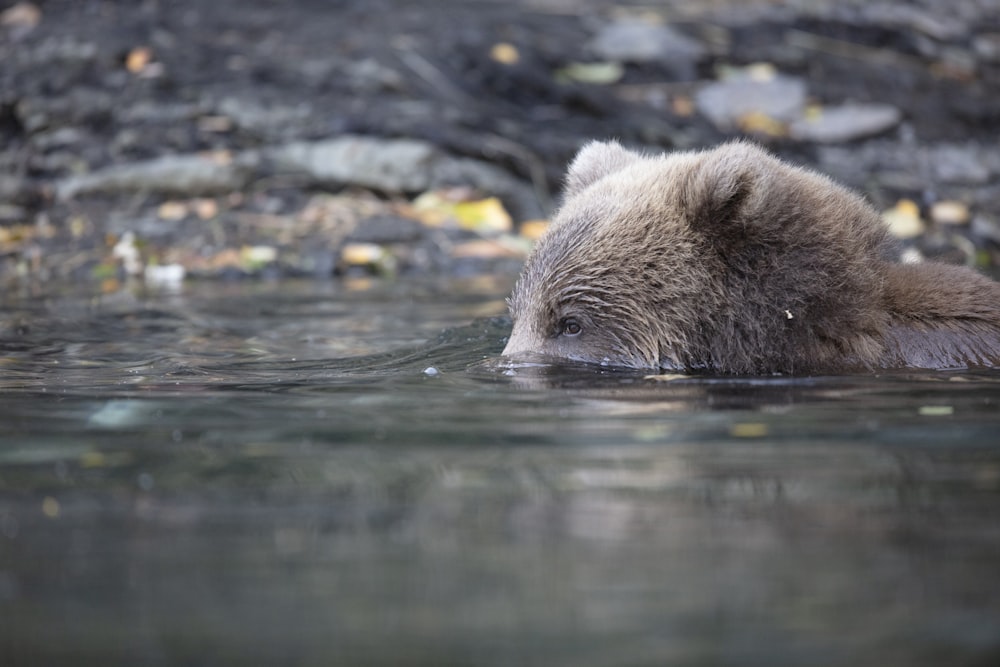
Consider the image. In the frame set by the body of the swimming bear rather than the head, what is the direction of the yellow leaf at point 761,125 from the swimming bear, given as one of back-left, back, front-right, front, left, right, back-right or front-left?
right

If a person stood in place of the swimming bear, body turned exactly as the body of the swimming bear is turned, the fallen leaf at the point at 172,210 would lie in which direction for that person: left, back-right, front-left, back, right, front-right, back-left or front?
front-right

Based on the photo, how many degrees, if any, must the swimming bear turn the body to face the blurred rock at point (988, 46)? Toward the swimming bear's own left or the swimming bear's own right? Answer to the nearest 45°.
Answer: approximately 90° to the swimming bear's own right

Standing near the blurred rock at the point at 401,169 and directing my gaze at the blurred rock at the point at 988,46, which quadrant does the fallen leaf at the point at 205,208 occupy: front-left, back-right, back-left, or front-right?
back-left

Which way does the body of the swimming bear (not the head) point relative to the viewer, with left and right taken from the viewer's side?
facing to the left of the viewer

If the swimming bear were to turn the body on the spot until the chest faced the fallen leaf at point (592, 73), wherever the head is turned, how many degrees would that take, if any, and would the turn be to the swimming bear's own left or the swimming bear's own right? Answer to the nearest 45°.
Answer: approximately 90° to the swimming bear's own right

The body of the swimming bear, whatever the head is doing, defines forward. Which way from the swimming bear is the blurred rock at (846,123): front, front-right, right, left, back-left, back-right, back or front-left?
right

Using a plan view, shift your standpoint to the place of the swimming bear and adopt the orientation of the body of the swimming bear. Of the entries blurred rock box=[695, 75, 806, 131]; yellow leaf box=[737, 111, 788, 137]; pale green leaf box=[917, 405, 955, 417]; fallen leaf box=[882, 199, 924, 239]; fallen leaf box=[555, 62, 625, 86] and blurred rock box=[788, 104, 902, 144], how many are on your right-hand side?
5

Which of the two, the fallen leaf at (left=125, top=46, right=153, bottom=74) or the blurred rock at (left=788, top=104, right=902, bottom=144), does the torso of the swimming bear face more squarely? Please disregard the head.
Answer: the fallen leaf

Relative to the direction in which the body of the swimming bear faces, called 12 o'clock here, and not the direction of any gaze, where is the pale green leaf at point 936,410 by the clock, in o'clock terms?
The pale green leaf is roughly at 8 o'clock from the swimming bear.

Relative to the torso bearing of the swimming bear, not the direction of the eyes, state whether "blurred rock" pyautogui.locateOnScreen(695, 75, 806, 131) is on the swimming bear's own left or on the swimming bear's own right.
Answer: on the swimming bear's own right

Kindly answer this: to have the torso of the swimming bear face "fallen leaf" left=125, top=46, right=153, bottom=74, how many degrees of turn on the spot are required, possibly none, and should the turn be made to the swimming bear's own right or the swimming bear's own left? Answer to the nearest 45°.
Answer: approximately 45° to the swimming bear's own right

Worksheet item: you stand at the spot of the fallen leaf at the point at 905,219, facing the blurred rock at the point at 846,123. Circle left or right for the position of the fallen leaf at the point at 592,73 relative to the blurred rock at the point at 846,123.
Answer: left

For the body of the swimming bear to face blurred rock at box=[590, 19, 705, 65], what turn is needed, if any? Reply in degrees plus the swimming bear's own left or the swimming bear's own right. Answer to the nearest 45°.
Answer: approximately 90° to the swimming bear's own right
